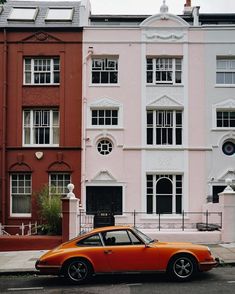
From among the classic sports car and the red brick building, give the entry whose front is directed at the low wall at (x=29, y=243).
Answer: the red brick building

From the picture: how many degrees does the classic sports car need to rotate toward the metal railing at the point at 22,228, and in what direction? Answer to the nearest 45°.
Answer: approximately 90° to its left

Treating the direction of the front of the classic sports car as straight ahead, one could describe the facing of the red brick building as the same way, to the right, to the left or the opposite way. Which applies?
to the right

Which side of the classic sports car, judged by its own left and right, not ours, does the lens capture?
right

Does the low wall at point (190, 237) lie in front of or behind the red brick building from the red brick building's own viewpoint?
in front

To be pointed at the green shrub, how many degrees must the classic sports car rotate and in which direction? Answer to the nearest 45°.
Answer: approximately 90° to its left

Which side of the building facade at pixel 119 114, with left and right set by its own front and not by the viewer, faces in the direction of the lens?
front

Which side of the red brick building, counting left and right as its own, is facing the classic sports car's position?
front

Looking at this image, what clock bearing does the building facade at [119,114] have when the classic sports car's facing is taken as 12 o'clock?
The building facade is roughly at 9 o'clock from the classic sports car.

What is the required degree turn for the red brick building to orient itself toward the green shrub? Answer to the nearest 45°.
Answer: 0° — it already faces it

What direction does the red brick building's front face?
toward the camera

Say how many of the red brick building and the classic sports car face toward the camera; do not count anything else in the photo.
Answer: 1

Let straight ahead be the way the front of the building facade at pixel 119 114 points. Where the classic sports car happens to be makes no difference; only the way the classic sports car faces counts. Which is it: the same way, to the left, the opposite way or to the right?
to the left

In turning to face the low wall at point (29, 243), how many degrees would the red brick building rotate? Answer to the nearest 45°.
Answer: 0° — it already faces it
